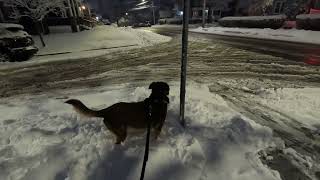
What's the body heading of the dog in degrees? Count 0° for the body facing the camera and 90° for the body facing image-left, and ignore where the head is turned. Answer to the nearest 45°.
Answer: approximately 270°

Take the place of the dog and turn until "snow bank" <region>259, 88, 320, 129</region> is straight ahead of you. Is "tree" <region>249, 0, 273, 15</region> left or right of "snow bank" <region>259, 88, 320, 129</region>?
left

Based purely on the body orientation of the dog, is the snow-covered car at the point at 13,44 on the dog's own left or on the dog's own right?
on the dog's own left

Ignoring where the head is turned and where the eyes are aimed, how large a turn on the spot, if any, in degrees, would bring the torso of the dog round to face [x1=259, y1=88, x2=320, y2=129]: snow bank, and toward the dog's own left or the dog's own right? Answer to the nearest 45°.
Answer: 0° — it already faces it

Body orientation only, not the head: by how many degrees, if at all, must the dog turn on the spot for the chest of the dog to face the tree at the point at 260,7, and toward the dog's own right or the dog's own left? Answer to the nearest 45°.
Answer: approximately 45° to the dog's own left

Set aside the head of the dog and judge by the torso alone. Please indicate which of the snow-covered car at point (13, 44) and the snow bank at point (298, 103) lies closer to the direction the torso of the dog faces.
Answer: the snow bank
